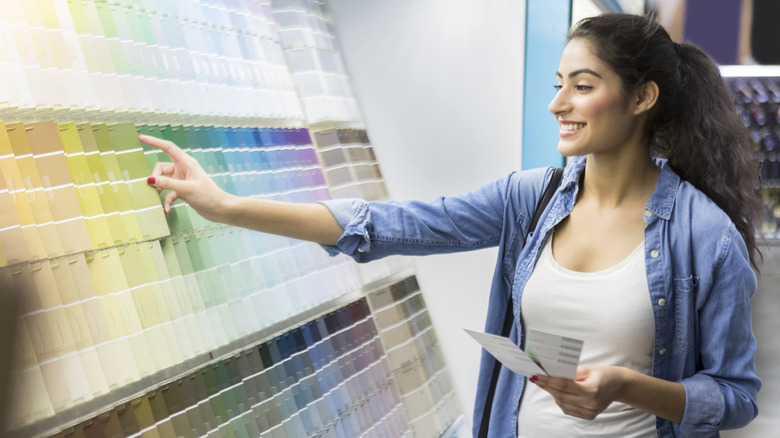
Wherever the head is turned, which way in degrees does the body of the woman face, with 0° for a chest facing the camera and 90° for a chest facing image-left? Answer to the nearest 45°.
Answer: approximately 45°

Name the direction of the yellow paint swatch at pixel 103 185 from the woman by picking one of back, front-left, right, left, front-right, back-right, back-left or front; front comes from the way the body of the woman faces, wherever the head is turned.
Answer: front-right

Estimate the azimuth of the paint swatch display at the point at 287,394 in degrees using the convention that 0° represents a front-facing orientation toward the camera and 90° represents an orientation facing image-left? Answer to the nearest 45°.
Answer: approximately 315°

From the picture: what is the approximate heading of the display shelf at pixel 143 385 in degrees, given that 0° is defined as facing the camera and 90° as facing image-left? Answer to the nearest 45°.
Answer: approximately 315°

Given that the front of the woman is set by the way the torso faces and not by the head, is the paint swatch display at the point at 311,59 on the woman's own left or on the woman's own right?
on the woman's own right

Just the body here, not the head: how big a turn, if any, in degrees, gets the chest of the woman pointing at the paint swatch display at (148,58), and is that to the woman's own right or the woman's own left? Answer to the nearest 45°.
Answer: approximately 45° to the woman's own right

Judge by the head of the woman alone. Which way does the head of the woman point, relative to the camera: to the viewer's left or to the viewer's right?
to the viewer's left

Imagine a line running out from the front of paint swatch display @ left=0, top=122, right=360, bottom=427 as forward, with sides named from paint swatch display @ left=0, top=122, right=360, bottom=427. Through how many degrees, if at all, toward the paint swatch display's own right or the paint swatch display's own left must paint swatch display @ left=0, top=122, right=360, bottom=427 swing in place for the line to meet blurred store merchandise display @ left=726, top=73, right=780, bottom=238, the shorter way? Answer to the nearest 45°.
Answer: approximately 45° to the paint swatch display's own left

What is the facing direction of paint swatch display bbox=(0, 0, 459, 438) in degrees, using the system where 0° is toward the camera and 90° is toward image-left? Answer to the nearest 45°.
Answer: approximately 315°
